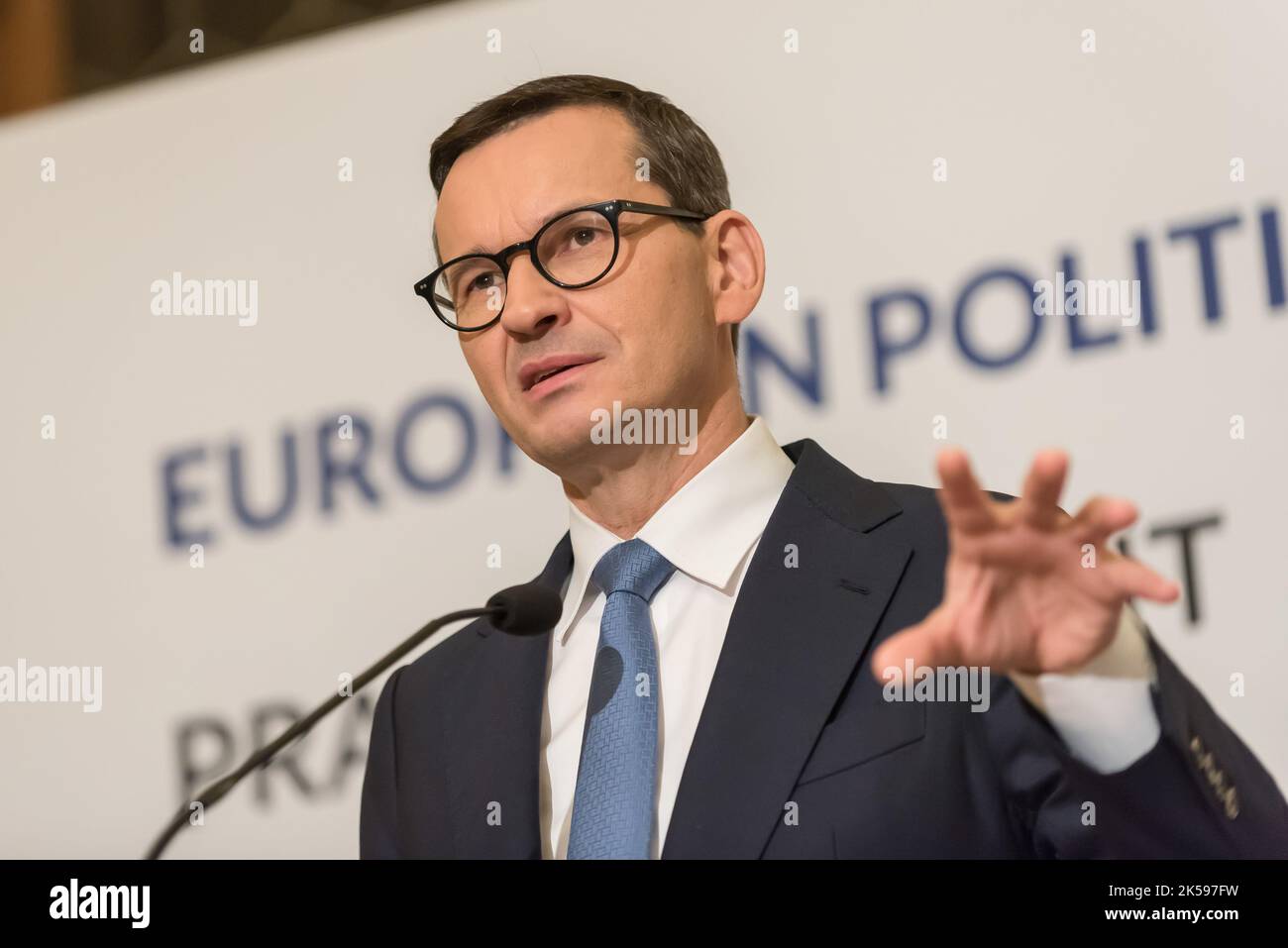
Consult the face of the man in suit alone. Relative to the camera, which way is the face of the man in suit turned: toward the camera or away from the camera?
toward the camera

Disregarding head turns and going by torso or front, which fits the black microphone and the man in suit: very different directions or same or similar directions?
very different directions

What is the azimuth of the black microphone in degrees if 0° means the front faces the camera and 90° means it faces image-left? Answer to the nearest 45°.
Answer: approximately 270°

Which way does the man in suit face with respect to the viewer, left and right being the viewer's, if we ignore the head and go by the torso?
facing the viewer and to the left of the viewer
